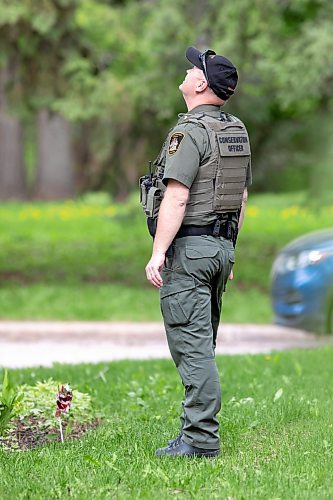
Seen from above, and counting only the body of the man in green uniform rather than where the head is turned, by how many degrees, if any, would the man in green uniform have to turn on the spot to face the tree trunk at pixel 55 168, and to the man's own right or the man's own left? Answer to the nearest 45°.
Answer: approximately 45° to the man's own right

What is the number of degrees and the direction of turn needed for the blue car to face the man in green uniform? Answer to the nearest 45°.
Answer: approximately 45° to its left

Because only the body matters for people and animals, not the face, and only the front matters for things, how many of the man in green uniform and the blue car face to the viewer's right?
0

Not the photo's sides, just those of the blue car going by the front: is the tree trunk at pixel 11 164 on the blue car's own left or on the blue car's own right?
on the blue car's own right

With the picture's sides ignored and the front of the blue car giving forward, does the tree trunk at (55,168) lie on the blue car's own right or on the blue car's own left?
on the blue car's own right

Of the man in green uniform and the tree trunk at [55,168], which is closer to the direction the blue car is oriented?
the man in green uniform

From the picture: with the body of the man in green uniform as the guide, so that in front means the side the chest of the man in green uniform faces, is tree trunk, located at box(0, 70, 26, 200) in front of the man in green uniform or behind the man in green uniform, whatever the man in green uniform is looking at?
in front

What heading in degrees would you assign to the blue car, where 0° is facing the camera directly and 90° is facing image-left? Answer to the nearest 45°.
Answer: approximately 45°

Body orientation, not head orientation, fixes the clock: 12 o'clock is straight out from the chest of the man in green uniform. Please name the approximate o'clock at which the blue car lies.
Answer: The blue car is roughly at 2 o'clock from the man in green uniform.
